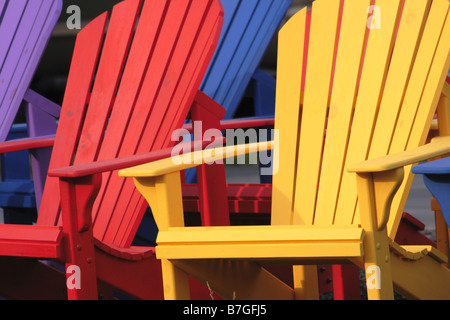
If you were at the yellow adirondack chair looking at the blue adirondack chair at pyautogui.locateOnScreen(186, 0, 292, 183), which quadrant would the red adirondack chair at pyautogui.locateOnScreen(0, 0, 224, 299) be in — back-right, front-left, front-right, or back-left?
front-left

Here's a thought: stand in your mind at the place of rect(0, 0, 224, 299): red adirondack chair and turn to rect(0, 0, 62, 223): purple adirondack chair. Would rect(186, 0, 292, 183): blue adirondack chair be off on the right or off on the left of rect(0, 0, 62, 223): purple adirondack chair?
right

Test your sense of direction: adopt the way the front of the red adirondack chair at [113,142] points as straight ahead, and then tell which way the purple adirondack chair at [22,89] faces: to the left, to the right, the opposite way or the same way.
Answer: the same way

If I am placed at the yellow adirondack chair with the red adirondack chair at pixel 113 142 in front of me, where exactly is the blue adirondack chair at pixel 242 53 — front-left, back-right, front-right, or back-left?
front-right

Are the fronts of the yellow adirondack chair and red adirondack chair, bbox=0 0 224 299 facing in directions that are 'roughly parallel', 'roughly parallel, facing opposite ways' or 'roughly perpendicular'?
roughly parallel

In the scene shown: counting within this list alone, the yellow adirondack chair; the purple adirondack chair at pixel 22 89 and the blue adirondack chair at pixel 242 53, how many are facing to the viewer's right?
0

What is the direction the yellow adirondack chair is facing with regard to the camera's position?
facing the viewer and to the left of the viewer

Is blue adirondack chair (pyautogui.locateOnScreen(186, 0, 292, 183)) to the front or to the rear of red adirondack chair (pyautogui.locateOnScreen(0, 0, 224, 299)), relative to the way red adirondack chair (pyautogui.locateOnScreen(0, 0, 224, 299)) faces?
to the rear

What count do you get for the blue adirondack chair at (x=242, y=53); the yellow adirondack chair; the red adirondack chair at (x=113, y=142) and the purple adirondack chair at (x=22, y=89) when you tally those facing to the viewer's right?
0

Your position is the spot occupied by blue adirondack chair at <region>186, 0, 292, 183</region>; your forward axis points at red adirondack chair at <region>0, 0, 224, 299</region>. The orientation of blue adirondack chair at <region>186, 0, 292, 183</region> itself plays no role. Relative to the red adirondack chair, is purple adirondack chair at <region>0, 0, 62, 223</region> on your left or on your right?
right

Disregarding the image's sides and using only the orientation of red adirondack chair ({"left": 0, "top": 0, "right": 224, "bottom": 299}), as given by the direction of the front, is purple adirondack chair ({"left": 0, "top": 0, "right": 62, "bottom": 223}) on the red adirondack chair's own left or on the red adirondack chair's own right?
on the red adirondack chair's own right

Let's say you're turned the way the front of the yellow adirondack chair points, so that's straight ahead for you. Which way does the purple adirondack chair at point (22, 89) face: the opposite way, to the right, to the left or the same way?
the same way

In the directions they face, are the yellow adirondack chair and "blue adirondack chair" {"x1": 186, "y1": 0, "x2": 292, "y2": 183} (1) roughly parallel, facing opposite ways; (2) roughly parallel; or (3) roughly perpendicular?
roughly parallel

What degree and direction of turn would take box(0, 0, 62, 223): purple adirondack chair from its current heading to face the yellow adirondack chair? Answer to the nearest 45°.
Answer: approximately 90° to its left

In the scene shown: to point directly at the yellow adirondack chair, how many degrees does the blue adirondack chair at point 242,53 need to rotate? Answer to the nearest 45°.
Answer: approximately 45° to its left

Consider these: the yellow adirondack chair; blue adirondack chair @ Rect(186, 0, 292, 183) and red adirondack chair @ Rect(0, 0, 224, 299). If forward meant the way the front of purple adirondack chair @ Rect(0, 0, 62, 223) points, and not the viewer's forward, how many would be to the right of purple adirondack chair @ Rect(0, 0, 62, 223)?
0

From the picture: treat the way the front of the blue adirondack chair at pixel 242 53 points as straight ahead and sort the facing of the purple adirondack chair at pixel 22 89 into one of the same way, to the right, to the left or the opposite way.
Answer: the same way

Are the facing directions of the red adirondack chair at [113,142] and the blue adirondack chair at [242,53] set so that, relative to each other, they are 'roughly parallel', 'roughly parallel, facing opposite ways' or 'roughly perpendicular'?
roughly parallel

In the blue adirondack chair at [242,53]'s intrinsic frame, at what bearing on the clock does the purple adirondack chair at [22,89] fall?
the purple adirondack chair at [22,89] is roughly at 1 o'clock from the blue adirondack chair at [242,53].
